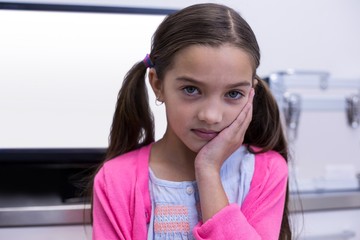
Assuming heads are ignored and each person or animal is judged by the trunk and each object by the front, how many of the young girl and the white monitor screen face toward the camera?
2

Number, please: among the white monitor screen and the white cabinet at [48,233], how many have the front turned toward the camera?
2

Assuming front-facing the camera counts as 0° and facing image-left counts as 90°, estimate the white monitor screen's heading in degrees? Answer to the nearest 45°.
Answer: approximately 0°

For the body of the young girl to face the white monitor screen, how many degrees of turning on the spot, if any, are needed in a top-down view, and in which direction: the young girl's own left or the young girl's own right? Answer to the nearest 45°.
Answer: approximately 135° to the young girl's own right

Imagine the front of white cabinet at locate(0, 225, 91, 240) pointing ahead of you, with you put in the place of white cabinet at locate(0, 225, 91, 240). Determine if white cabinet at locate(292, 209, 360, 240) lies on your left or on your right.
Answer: on your left

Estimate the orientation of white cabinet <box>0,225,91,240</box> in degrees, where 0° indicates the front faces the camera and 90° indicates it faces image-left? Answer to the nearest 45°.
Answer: approximately 0°
